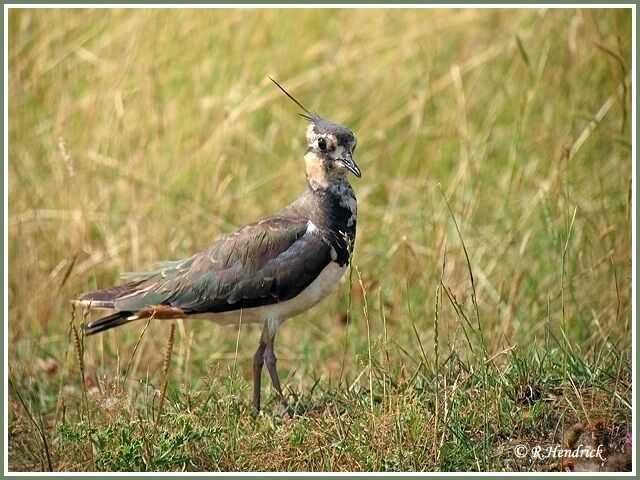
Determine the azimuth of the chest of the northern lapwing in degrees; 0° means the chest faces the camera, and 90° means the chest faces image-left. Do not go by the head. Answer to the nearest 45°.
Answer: approximately 270°
